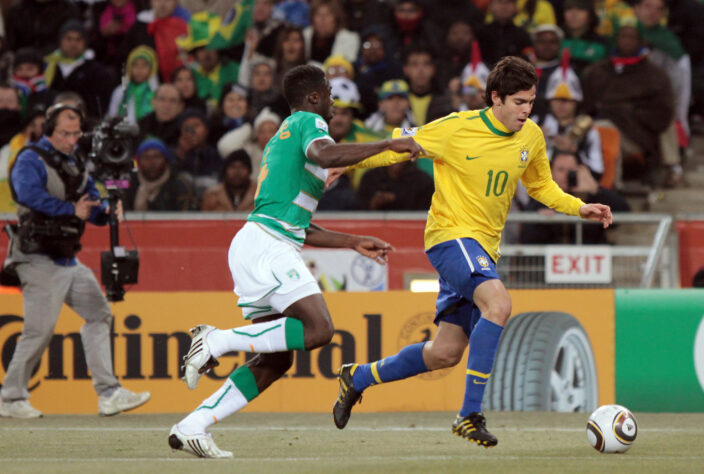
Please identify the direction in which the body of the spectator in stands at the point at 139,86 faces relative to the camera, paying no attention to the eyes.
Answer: toward the camera

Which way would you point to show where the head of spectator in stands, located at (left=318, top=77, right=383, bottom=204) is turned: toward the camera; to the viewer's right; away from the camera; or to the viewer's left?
toward the camera

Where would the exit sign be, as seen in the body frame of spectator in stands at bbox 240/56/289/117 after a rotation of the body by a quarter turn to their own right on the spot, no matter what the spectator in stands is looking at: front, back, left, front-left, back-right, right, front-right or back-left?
back-left

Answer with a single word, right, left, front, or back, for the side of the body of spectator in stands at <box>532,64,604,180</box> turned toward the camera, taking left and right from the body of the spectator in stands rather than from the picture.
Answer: front

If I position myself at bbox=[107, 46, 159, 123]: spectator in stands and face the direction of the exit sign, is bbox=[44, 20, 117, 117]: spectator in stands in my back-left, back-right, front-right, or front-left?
back-right

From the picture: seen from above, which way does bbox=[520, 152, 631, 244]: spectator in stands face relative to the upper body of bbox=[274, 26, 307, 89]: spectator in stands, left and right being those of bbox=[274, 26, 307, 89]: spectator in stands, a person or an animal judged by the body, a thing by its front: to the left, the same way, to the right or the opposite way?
the same way

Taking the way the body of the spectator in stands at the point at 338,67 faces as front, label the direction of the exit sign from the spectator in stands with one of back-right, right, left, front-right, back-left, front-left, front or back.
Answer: front-left

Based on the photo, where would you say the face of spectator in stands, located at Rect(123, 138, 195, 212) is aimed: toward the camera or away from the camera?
toward the camera

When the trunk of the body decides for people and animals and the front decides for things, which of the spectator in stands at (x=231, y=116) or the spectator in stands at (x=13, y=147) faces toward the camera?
the spectator in stands at (x=231, y=116)

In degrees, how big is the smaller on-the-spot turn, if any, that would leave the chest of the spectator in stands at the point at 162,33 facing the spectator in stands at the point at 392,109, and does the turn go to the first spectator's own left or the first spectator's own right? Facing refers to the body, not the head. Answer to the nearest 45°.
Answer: approximately 45° to the first spectator's own left

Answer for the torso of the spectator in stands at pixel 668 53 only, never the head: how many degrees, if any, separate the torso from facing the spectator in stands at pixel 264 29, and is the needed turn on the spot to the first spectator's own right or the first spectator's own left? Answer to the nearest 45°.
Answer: approximately 45° to the first spectator's own right

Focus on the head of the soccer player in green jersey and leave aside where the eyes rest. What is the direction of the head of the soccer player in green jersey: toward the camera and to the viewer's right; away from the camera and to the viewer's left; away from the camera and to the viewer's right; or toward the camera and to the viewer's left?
away from the camera and to the viewer's right

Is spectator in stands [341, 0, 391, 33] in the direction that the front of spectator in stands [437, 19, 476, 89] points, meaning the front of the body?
no

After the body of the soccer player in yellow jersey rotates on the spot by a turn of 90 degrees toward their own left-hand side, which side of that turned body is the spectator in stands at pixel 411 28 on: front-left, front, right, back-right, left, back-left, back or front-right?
front-left

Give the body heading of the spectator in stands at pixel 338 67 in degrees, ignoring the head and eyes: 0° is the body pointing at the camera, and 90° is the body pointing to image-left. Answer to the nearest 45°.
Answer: approximately 0°

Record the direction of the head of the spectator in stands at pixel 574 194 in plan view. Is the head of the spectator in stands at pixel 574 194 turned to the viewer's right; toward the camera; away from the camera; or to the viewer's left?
toward the camera

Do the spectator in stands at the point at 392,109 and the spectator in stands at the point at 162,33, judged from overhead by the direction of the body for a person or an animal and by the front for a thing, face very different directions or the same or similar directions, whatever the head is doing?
same or similar directions
